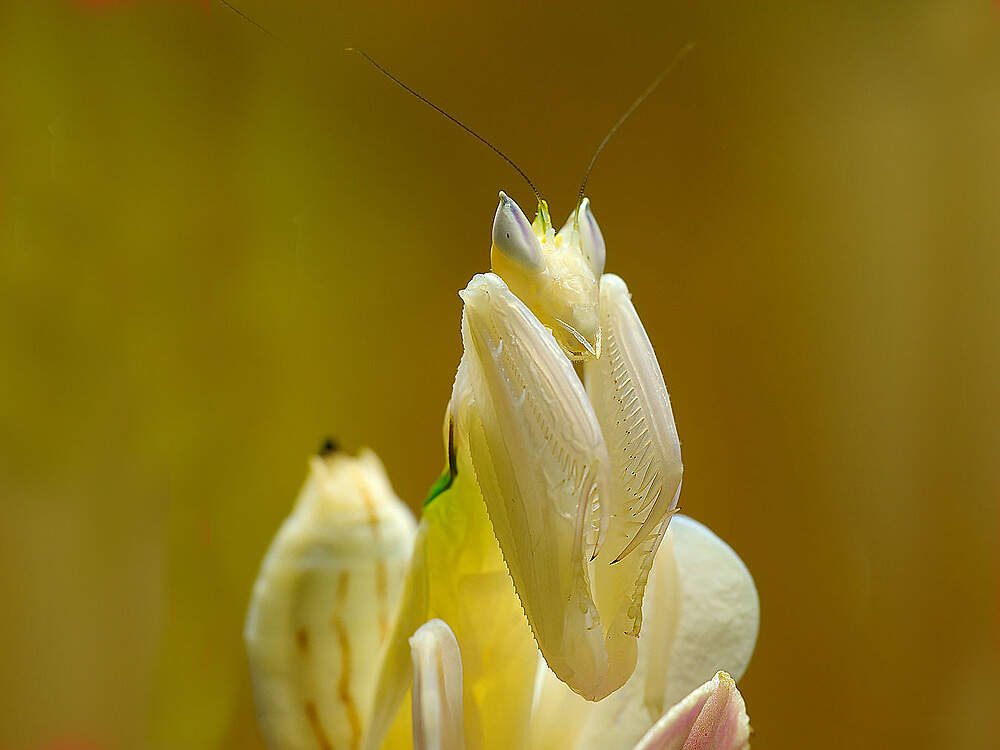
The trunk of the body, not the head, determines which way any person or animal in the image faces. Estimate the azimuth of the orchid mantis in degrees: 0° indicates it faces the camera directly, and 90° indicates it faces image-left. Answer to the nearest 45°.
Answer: approximately 315°
